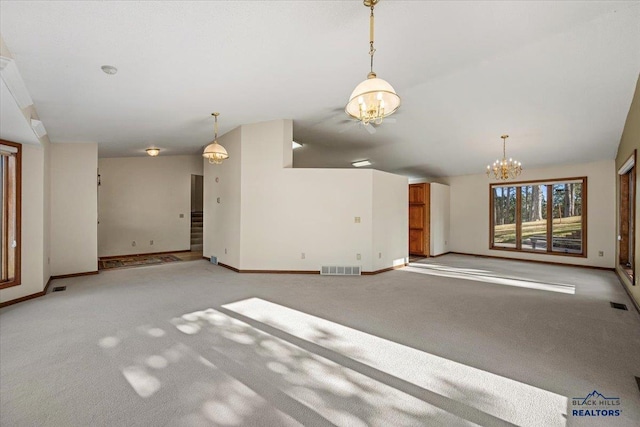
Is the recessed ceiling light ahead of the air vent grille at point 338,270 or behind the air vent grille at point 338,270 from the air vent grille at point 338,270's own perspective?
ahead

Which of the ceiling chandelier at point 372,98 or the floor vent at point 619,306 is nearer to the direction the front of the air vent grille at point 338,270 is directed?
the ceiling chandelier

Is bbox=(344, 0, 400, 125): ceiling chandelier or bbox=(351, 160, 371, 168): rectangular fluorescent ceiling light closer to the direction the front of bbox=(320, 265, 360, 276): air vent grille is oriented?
the ceiling chandelier

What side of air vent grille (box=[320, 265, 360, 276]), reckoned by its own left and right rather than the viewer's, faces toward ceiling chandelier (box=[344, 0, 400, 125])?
front

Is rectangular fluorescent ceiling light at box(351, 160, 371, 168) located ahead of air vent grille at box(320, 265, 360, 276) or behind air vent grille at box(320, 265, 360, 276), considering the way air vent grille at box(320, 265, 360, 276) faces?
behind

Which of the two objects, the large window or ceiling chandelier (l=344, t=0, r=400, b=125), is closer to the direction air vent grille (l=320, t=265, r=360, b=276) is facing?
the ceiling chandelier

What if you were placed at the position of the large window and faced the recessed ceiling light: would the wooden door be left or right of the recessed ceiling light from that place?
right

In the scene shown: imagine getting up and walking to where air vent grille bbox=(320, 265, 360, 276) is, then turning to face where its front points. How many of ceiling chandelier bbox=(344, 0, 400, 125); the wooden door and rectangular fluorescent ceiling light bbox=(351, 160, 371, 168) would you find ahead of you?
1

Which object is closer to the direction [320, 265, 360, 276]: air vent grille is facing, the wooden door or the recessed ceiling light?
the recessed ceiling light

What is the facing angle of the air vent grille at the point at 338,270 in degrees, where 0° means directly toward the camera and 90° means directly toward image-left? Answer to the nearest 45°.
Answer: approximately 0°

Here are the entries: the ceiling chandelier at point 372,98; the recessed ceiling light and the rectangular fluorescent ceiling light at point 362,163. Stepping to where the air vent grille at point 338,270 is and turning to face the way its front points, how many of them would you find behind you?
1

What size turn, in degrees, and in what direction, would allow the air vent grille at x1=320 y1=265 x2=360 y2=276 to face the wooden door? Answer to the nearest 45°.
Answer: approximately 135° to its left

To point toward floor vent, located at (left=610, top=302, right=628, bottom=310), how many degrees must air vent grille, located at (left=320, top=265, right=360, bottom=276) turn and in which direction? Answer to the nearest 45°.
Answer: approximately 45° to its left
